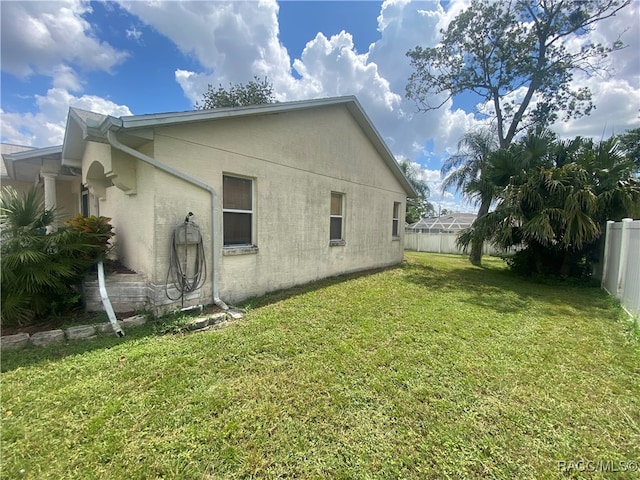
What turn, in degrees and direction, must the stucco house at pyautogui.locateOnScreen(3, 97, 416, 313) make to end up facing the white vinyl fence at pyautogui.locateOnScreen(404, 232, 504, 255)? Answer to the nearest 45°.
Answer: approximately 180°

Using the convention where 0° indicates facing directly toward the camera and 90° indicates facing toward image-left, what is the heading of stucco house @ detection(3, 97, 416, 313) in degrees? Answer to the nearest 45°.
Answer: approximately 45°

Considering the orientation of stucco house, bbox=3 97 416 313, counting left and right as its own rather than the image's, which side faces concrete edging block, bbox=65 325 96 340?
front

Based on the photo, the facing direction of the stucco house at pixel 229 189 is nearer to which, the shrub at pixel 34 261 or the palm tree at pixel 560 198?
the shrub

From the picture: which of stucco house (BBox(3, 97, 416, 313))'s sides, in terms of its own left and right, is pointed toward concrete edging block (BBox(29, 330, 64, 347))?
front

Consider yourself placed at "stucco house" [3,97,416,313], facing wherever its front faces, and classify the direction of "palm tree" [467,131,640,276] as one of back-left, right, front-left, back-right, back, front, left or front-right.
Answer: back-left

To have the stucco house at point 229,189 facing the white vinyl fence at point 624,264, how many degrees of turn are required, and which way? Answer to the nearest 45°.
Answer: approximately 135° to its left
